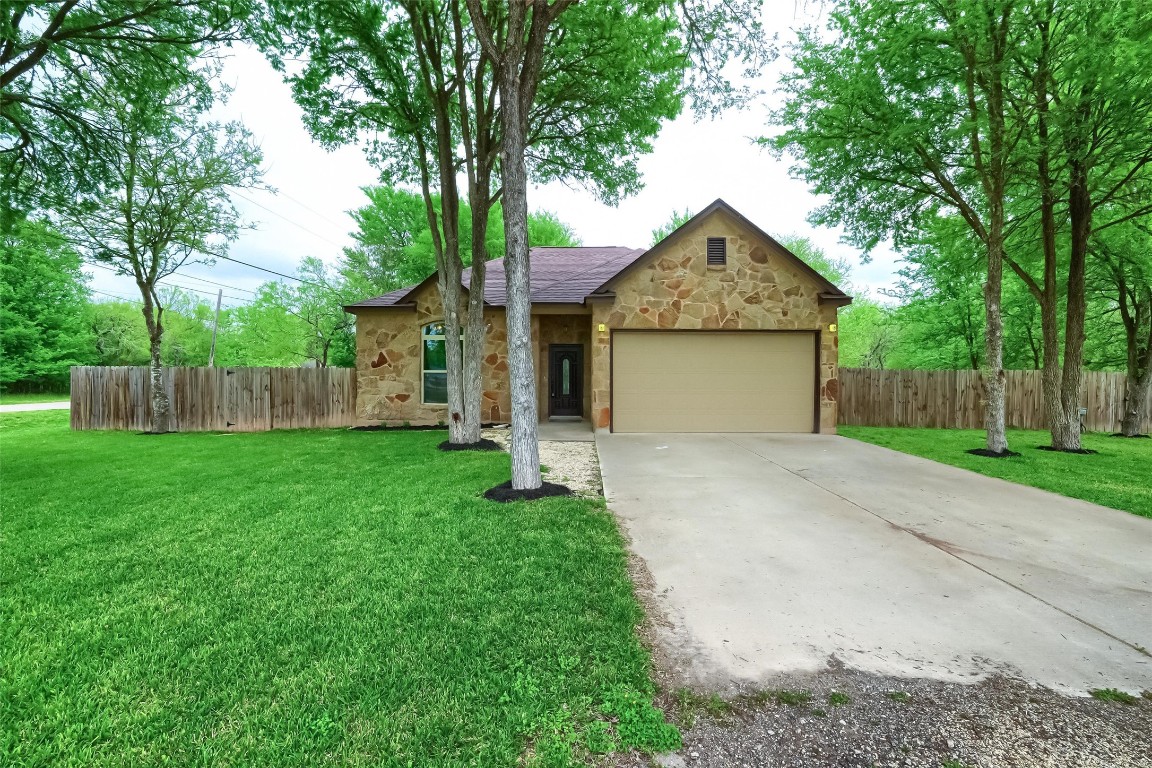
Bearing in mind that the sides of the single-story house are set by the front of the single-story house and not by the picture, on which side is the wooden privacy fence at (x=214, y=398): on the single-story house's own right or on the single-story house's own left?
on the single-story house's own right

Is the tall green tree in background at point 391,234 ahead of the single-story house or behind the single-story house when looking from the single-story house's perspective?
behind

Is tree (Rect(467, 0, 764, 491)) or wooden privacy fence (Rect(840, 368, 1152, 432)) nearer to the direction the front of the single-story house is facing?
the tree

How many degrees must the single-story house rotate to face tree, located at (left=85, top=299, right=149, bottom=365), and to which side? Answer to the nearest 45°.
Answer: approximately 135° to its right

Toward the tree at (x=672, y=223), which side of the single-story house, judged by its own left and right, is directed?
back

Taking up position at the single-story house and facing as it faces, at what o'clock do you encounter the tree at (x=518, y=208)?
The tree is roughly at 1 o'clock from the single-story house.

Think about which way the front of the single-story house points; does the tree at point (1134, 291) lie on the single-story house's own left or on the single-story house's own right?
on the single-story house's own left

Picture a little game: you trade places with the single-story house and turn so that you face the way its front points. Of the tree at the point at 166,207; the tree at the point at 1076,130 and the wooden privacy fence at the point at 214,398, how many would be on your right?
2

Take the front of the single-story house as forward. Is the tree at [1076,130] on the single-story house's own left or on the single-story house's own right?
on the single-story house's own left

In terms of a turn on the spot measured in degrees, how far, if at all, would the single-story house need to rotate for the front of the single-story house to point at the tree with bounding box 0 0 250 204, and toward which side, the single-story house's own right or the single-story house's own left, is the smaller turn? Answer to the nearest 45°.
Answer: approximately 90° to the single-story house's own right

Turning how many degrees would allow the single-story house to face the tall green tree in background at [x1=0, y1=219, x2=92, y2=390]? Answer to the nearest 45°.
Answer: approximately 135° to its right

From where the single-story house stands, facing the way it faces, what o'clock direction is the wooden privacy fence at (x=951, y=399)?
The wooden privacy fence is roughly at 8 o'clock from the single-story house.

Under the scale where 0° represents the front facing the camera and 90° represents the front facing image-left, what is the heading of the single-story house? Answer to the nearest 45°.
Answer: approximately 0°

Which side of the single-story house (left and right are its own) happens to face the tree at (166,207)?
right

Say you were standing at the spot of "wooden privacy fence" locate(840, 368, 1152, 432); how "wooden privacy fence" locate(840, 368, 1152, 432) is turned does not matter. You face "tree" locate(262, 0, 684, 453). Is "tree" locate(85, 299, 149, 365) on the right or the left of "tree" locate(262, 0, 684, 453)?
right
